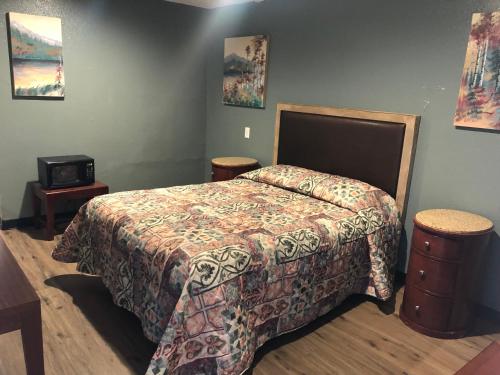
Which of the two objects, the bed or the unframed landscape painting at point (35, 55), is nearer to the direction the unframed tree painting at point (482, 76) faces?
the bed

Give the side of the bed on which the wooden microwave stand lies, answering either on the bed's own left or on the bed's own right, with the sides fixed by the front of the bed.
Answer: on the bed's own right

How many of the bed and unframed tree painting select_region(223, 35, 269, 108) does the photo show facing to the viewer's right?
0

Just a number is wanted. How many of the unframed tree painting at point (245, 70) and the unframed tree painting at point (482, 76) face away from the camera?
0

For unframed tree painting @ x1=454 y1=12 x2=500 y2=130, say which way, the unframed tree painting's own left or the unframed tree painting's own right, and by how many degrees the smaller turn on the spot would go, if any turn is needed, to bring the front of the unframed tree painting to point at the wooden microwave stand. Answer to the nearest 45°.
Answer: approximately 45° to the unframed tree painting's own right

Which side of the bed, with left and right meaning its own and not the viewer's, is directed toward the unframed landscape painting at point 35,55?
right

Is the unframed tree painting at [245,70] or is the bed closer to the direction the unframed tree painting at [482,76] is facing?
the bed

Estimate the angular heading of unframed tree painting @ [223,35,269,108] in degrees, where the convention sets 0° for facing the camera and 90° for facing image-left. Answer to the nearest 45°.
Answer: approximately 45°

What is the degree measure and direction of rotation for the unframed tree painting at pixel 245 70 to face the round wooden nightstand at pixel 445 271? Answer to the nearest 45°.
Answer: approximately 90° to its left

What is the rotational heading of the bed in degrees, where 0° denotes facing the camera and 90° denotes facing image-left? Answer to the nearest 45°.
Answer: approximately 45°

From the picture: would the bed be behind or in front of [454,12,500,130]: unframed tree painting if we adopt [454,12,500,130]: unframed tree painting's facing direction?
in front
